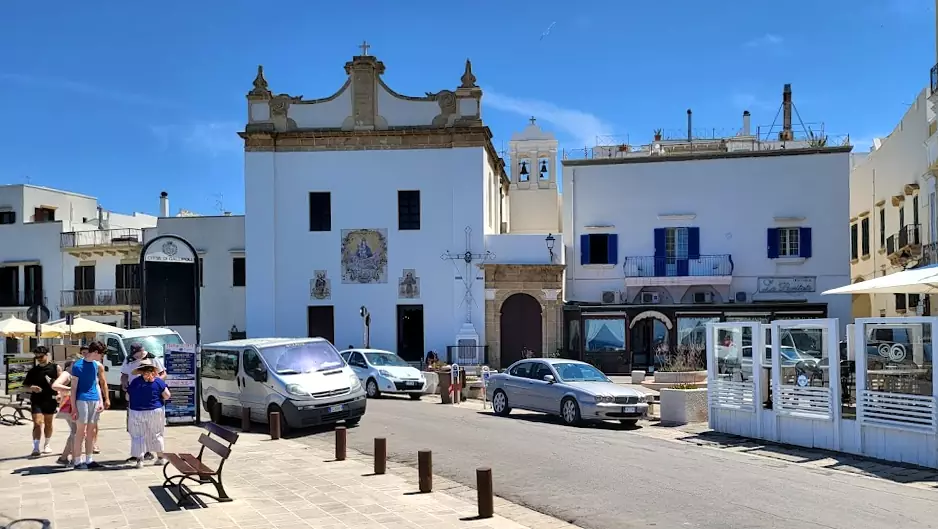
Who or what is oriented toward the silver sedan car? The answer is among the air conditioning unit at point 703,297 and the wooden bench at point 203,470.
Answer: the air conditioning unit

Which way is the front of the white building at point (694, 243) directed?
toward the camera

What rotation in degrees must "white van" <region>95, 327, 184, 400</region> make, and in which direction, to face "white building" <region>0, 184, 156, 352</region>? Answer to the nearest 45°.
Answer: approximately 135° to its left

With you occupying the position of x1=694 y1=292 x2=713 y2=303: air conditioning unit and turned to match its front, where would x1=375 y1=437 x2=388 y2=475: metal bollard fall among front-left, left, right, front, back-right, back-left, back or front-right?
front

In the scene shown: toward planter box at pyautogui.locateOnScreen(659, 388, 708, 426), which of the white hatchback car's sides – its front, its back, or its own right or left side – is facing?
front

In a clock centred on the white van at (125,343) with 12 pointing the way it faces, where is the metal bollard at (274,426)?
The metal bollard is roughly at 1 o'clock from the white van.

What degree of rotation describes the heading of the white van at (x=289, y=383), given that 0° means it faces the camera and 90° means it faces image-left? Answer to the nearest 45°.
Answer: approximately 315°

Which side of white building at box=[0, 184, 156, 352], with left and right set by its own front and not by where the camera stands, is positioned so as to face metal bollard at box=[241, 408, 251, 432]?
front

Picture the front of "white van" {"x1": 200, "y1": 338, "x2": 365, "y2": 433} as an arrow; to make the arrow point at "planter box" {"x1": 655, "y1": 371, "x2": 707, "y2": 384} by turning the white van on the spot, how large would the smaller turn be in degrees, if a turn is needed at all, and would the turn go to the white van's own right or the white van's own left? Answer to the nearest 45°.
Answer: approximately 90° to the white van's own left

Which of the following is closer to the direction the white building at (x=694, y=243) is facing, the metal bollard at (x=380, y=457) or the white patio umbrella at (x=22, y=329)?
the metal bollard

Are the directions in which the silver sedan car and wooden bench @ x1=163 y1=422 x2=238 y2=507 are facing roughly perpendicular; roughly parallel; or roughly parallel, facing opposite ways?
roughly perpendicular

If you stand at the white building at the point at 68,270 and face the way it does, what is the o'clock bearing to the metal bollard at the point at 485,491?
The metal bollard is roughly at 12 o'clock from the white building.

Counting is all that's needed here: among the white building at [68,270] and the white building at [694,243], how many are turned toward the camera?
2

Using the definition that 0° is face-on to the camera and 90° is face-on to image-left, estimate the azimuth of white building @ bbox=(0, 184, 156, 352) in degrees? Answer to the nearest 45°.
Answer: approximately 0°

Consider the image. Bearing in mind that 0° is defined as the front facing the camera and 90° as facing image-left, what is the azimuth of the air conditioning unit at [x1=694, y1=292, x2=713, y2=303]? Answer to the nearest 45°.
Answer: approximately 0°
